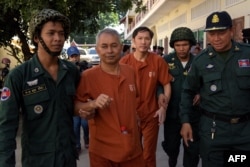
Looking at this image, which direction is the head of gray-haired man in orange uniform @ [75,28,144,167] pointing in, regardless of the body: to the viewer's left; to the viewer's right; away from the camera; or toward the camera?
toward the camera

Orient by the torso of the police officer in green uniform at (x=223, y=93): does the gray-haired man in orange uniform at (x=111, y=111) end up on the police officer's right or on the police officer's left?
on the police officer's right

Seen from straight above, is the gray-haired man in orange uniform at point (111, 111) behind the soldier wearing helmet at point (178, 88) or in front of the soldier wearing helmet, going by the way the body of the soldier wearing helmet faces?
in front

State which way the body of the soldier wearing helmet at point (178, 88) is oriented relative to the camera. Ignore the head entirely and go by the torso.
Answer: toward the camera

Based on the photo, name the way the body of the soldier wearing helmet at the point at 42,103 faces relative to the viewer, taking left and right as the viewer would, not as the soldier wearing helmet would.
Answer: facing the viewer and to the right of the viewer

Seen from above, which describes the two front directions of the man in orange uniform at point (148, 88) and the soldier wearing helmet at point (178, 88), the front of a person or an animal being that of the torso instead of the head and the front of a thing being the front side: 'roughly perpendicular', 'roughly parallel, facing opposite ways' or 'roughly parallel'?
roughly parallel

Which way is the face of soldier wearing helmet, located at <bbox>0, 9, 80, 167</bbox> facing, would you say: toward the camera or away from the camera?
toward the camera

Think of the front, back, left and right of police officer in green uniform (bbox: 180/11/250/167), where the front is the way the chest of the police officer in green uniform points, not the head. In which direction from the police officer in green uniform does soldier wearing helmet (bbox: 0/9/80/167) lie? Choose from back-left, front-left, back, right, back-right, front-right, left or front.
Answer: front-right

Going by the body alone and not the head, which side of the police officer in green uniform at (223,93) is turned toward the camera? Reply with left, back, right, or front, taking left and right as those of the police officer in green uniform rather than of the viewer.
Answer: front

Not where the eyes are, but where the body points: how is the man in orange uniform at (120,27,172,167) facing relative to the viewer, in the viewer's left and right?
facing the viewer

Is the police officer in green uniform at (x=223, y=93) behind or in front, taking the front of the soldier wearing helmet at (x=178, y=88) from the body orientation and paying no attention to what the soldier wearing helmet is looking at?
in front

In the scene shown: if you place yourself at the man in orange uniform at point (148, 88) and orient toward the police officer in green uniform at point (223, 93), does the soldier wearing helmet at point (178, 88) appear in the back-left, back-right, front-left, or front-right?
front-left

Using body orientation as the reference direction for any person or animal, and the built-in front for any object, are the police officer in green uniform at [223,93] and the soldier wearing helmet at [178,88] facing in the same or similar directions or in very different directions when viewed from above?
same or similar directions

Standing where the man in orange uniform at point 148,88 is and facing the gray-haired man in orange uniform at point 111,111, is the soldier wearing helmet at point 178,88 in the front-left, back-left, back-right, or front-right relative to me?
back-left
